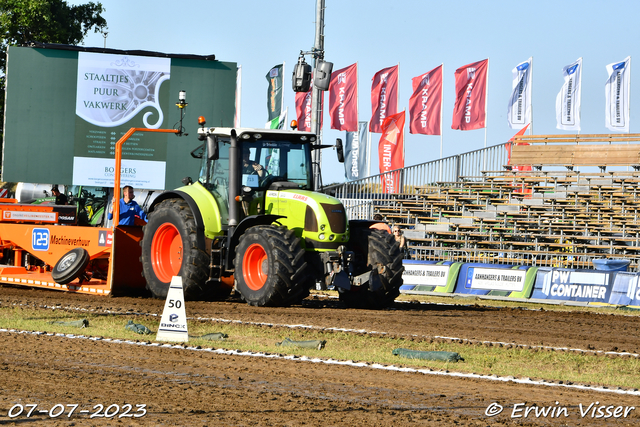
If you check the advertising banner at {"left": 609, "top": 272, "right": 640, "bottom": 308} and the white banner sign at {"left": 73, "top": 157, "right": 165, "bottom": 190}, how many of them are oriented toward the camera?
2

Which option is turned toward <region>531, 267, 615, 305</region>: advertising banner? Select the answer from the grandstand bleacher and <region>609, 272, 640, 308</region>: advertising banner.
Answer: the grandstand bleacher

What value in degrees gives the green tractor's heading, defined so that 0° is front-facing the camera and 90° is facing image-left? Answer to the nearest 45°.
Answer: approximately 315°

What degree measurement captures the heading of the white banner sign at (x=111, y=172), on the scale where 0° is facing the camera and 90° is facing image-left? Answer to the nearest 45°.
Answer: approximately 0°

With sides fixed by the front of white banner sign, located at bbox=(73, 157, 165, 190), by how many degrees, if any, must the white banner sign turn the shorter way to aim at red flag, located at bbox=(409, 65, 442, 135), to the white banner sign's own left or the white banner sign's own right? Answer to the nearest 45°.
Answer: approximately 135° to the white banner sign's own left

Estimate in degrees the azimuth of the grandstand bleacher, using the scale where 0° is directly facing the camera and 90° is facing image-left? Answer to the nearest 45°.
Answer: approximately 0°

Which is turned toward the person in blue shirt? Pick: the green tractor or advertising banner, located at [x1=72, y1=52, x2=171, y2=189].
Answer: the advertising banner

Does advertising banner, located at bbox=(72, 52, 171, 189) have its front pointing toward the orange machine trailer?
yes

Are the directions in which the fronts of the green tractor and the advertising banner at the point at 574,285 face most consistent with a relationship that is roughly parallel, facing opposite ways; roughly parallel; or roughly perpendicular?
roughly perpendicular

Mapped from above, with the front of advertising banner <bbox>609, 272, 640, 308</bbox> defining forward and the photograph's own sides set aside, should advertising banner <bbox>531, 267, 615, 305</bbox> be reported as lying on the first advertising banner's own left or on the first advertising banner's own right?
on the first advertising banner's own right

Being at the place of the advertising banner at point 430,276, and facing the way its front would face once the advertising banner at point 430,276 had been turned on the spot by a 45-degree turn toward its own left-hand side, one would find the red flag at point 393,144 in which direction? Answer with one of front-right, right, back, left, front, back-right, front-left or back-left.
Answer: back-left

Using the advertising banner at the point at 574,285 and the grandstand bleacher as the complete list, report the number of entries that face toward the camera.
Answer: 2
